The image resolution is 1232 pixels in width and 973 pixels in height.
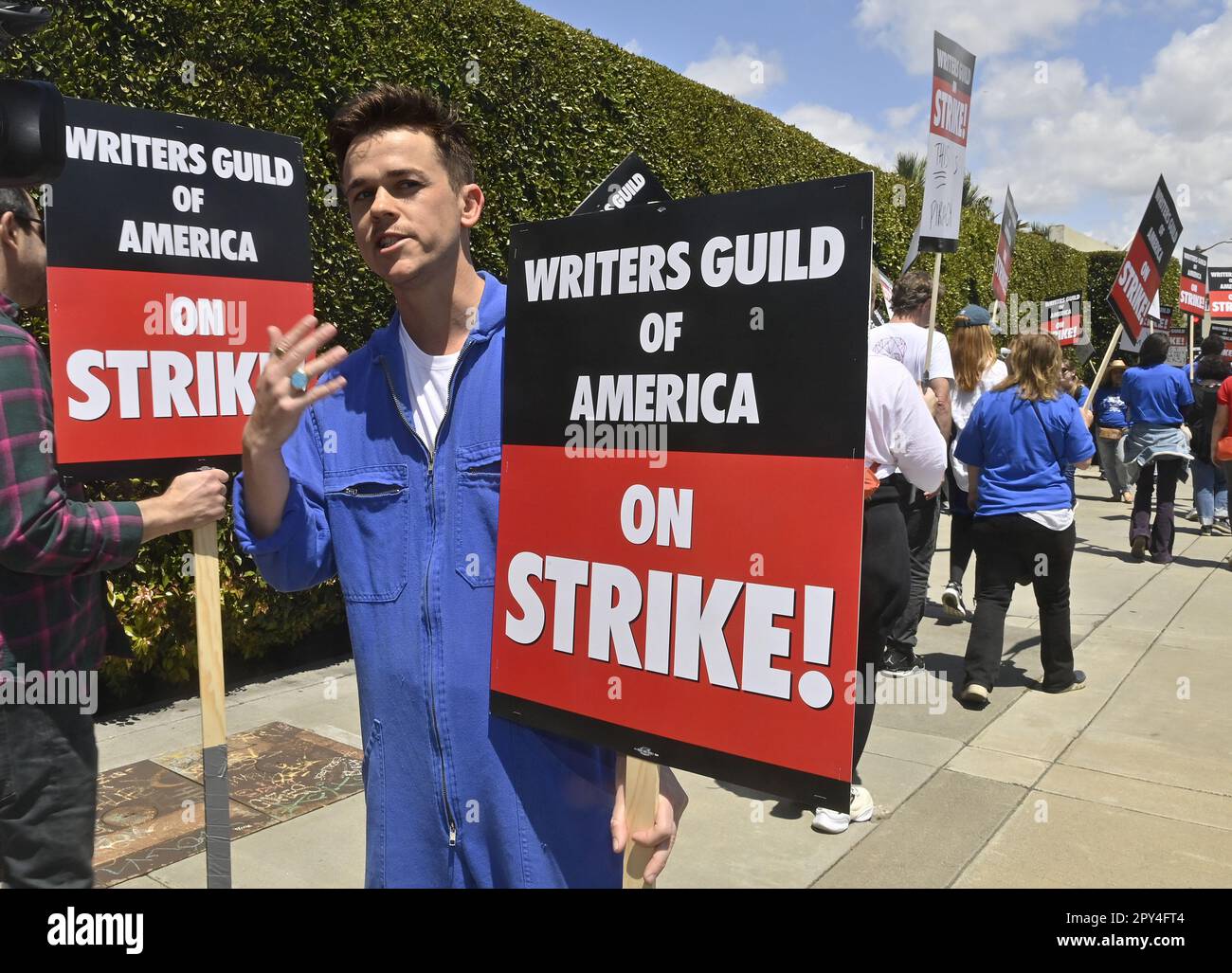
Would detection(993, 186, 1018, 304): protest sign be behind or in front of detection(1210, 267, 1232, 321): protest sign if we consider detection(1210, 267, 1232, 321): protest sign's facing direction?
in front

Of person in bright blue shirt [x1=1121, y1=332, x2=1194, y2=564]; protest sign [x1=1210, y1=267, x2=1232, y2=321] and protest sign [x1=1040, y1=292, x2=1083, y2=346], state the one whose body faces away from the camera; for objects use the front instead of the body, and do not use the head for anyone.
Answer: the person in bright blue shirt

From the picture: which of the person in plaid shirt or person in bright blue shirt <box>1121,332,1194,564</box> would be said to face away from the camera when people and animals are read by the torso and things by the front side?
the person in bright blue shirt

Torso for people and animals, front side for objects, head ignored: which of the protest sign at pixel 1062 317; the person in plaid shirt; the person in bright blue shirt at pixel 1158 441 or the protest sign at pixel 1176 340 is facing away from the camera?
the person in bright blue shirt

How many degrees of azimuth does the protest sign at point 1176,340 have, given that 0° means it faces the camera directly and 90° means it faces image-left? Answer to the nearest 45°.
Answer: approximately 0°

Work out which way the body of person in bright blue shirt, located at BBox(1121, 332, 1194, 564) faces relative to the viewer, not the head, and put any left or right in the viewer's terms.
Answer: facing away from the viewer

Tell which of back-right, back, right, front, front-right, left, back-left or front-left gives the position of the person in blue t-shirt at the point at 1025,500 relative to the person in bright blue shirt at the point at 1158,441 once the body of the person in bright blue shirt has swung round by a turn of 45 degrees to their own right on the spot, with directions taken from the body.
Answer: back-right

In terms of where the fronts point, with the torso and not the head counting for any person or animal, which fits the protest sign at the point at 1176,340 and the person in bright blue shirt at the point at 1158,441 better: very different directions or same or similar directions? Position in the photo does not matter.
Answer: very different directions

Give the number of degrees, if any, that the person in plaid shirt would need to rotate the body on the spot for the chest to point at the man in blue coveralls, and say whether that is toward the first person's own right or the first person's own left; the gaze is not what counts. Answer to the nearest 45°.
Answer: approximately 45° to the first person's own right

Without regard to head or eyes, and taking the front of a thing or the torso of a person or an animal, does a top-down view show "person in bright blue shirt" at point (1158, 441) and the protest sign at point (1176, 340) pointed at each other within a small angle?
yes

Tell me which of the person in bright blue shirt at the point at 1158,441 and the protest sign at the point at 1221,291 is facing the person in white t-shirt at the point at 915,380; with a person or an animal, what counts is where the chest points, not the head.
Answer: the protest sign
